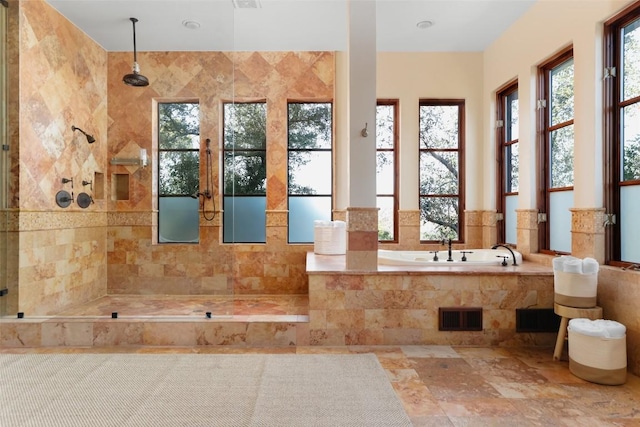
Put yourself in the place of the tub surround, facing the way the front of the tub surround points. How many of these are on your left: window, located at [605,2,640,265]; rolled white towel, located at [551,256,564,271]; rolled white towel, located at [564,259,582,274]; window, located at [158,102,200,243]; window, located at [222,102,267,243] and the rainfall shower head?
3

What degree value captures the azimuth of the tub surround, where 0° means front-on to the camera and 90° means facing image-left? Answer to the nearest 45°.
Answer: approximately 0°

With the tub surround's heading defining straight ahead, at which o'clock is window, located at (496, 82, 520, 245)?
The window is roughly at 7 o'clock from the tub surround.

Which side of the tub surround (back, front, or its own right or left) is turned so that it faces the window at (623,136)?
left

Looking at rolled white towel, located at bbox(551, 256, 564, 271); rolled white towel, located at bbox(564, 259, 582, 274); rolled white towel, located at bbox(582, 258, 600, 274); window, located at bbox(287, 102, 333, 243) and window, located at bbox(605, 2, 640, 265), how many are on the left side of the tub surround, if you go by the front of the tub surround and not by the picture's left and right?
4

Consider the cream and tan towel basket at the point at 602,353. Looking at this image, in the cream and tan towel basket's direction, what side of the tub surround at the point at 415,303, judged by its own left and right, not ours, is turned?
left

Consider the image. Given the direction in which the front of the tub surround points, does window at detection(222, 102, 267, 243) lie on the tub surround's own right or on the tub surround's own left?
on the tub surround's own right

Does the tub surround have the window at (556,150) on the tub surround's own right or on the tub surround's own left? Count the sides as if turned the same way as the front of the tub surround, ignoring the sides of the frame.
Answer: on the tub surround's own left

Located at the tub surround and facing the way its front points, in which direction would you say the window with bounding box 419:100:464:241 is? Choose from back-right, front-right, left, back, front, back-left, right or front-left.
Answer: back
